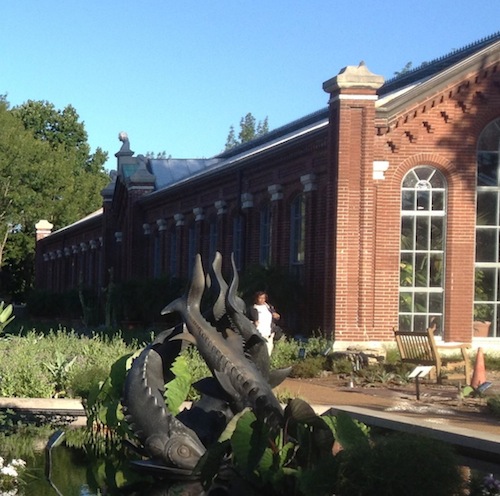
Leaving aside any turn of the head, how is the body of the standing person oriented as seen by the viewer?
toward the camera

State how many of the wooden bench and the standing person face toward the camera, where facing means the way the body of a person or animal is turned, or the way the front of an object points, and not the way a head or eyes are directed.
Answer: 1

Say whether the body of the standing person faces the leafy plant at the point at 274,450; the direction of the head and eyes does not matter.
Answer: yes

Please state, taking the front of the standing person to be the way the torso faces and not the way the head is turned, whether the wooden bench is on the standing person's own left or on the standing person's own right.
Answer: on the standing person's own left

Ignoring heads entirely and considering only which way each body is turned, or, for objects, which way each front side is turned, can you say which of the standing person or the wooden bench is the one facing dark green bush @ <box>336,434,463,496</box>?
the standing person

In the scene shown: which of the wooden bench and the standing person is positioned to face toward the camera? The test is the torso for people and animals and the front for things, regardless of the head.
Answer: the standing person

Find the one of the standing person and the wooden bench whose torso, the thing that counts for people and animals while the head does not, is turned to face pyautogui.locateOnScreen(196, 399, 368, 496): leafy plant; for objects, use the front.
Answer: the standing person

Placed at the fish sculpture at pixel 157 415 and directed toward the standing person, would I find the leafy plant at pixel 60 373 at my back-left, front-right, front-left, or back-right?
front-left

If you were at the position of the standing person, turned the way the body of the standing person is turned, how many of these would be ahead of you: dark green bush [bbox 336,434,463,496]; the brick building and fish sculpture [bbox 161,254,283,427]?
2

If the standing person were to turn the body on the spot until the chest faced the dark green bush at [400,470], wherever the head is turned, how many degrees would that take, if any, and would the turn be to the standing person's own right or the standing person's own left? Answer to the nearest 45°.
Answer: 0° — they already face it
